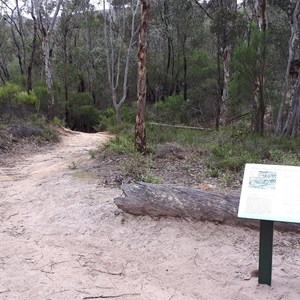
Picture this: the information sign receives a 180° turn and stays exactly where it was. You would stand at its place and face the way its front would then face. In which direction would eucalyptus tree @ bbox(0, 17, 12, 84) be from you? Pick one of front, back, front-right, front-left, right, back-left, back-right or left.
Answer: front-left

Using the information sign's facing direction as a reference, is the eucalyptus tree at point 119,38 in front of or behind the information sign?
behind

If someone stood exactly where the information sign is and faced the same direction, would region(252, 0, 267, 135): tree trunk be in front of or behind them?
behind

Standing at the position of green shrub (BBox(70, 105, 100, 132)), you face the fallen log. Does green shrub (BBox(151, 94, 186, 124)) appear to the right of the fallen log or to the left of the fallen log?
left

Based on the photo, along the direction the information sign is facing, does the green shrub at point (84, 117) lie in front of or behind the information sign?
behind

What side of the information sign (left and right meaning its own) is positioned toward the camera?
front

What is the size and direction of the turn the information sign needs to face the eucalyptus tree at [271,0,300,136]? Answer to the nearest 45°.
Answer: approximately 180°

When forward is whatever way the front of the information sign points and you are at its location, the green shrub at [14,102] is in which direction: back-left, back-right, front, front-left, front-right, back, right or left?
back-right

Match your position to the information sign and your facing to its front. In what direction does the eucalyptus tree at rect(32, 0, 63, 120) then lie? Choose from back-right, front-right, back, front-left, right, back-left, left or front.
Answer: back-right
